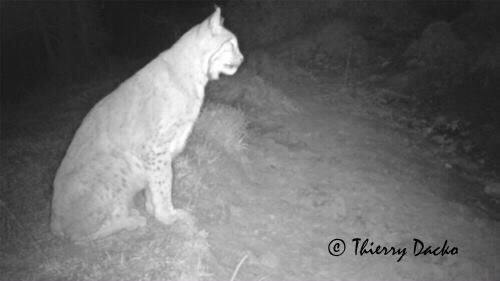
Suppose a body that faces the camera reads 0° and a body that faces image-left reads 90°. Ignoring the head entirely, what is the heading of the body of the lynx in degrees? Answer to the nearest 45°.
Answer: approximately 270°
